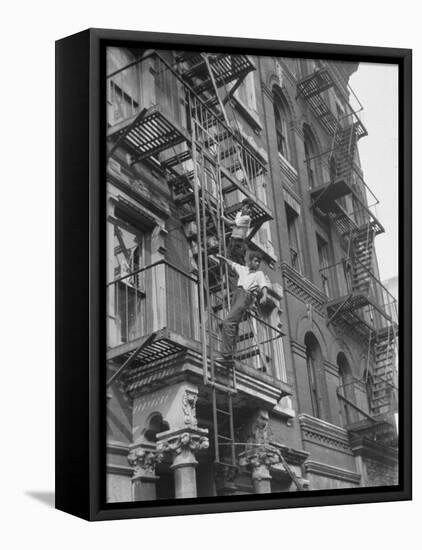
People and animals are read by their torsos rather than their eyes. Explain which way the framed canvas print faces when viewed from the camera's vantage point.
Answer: facing the viewer and to the right of the viewer
